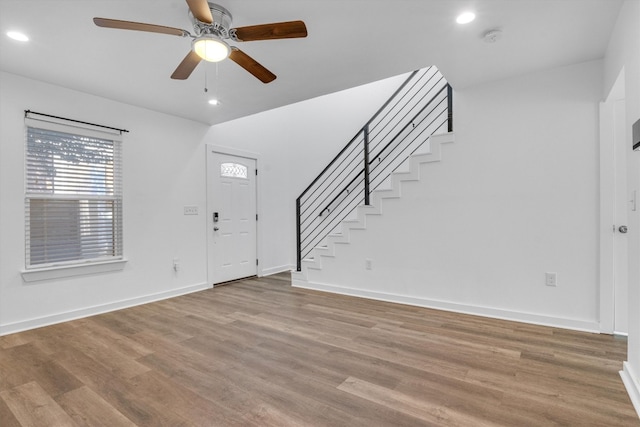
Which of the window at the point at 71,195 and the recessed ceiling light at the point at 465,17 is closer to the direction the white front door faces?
the recessed ceiling light

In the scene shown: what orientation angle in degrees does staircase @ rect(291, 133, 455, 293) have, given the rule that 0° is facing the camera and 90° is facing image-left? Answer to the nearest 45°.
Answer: approximately 135°

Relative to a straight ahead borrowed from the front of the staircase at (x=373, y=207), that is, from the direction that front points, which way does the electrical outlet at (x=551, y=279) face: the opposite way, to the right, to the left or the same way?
to the left

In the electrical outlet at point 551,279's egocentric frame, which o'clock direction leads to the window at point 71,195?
The window is roughly at 2 o'clock from the electrical outlet.

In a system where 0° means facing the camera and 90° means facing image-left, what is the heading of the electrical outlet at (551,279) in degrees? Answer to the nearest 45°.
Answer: approximately 0°

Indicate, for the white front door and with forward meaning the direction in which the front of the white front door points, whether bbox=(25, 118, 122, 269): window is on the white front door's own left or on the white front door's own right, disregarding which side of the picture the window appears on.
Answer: on the white front door's own right

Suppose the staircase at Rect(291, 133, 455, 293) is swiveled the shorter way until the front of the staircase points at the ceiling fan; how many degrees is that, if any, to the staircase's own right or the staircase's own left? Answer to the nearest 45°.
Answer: approximately 90° to the staircase's own left

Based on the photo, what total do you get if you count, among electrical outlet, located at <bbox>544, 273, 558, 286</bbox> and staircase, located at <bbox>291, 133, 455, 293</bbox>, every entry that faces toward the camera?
1
